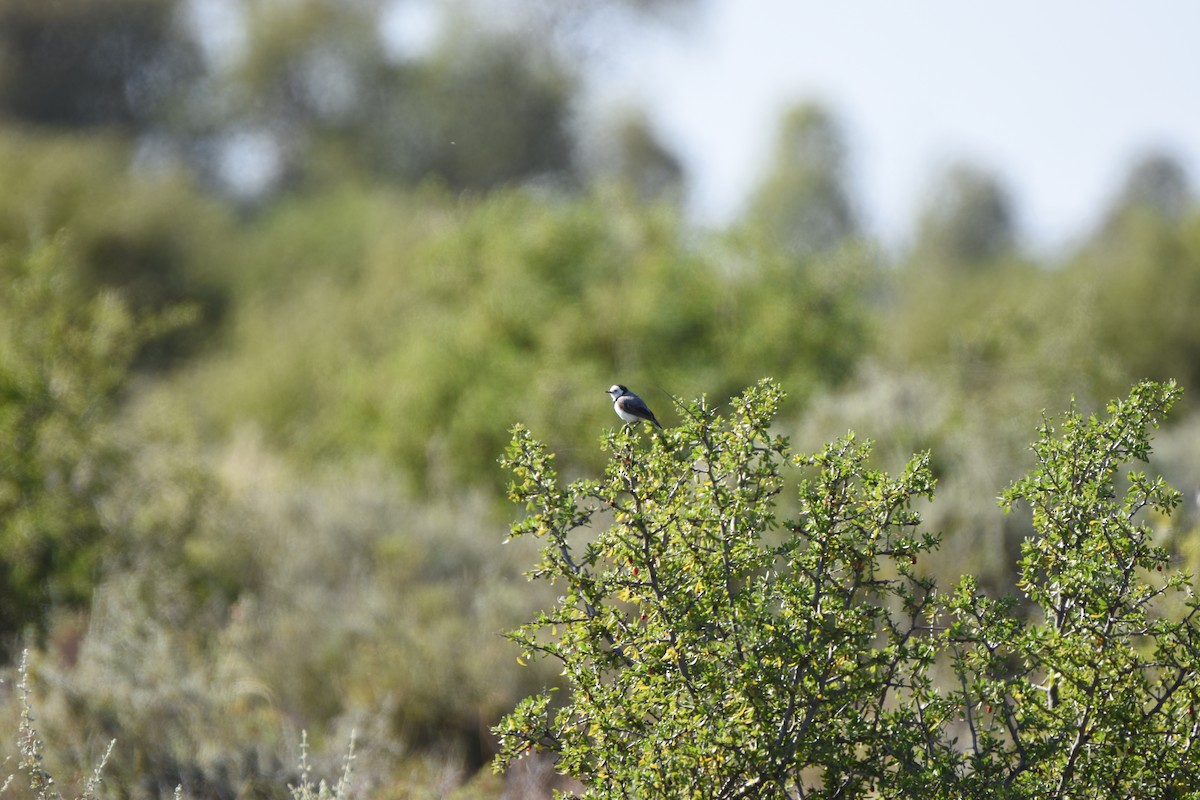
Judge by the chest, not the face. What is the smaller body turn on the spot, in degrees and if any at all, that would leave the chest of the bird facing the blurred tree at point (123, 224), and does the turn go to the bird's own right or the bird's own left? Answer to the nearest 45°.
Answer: approximately 45° to the bird's own right

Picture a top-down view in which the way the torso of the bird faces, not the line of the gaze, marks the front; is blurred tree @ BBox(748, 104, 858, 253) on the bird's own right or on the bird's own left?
on the bird's own right

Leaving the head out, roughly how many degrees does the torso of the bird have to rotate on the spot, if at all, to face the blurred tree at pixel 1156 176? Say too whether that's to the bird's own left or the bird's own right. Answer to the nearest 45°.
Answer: approximately 135° to the bird's own right

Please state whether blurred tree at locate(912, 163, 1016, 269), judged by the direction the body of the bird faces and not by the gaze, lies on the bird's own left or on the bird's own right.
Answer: on the bird's own right

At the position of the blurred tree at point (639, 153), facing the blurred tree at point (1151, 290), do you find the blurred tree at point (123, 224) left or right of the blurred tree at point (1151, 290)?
right

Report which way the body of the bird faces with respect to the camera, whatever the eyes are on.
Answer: to the viewer's left

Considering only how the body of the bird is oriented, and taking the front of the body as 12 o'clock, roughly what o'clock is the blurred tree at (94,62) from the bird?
The blurred tree is roughly at 2 o'clock from the bird.

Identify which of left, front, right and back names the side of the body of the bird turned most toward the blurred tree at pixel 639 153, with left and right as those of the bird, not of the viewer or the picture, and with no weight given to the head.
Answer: right
